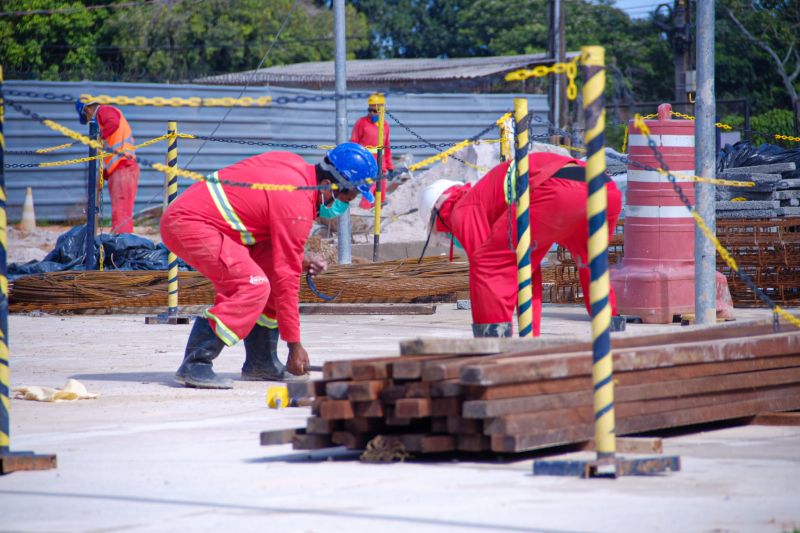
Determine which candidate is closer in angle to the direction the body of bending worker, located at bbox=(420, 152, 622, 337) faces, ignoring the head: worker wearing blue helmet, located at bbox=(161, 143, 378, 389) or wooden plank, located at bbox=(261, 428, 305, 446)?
the worker wearing blue helmet

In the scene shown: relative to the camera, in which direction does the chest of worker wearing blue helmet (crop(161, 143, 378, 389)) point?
to the viewer's right

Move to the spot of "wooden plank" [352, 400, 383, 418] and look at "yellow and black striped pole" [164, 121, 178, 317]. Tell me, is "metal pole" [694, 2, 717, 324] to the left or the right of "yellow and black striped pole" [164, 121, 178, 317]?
right

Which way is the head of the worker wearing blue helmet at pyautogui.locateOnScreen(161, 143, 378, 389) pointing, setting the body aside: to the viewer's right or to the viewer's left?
to the viewer's right

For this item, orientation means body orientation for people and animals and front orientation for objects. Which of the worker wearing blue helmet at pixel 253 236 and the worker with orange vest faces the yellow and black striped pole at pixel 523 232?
the worker wearing blue helmet

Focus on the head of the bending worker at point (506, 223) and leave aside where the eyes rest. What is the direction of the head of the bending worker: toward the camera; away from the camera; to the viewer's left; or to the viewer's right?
to the viewer's left

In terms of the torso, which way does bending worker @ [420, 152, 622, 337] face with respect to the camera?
to the viewer's left
